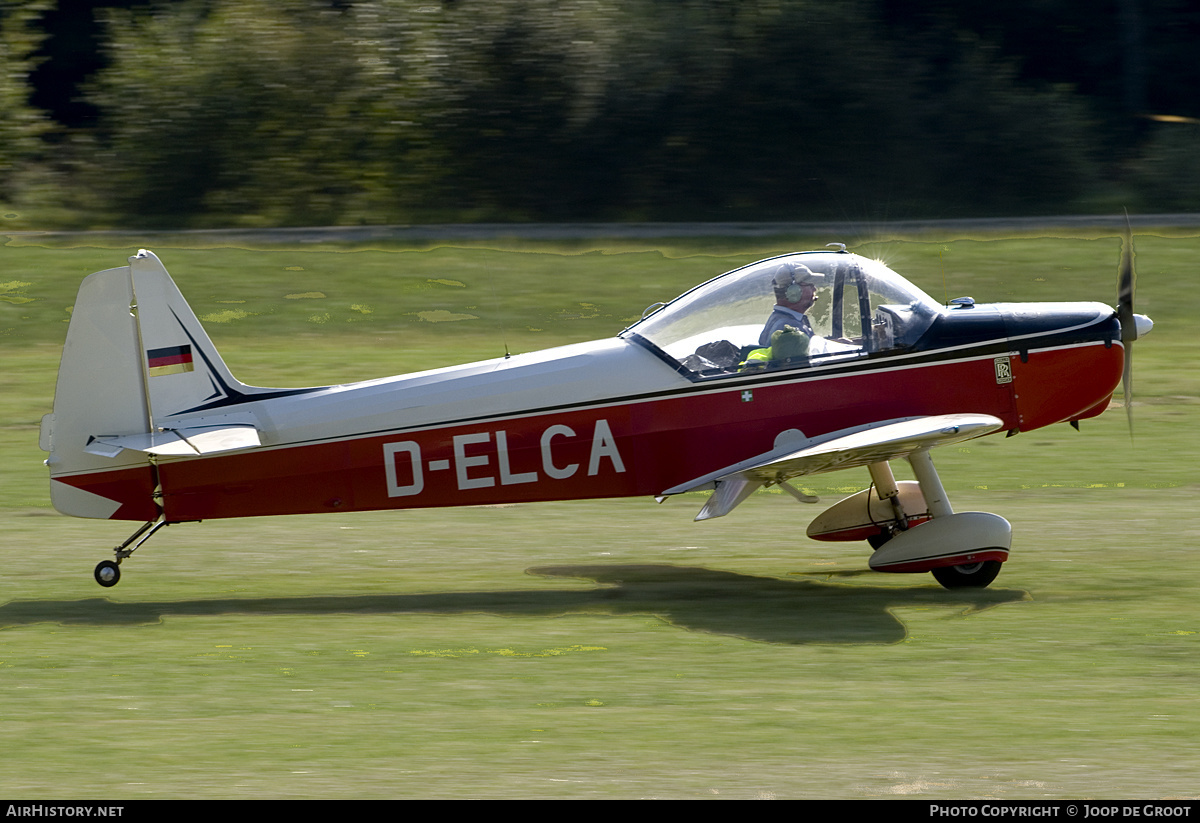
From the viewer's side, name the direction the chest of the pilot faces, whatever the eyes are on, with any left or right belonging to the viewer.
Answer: facing to the right of the viewer

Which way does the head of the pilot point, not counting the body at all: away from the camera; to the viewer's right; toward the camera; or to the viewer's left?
to the viewer's right

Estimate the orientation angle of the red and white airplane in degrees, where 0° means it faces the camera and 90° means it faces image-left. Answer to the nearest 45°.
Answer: approximately 270°
